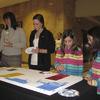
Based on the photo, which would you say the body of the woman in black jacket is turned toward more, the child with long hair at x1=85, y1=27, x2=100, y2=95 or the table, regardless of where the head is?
the table

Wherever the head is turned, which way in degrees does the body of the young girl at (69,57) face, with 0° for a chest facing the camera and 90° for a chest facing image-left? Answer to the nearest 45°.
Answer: approximately 0°

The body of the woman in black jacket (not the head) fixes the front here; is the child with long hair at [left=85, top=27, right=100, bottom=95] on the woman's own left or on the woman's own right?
on the woman's own left

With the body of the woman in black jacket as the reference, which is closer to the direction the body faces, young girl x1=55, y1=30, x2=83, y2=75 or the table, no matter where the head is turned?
the table

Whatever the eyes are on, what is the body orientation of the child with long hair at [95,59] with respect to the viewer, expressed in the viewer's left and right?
facing to the left of the viewer
